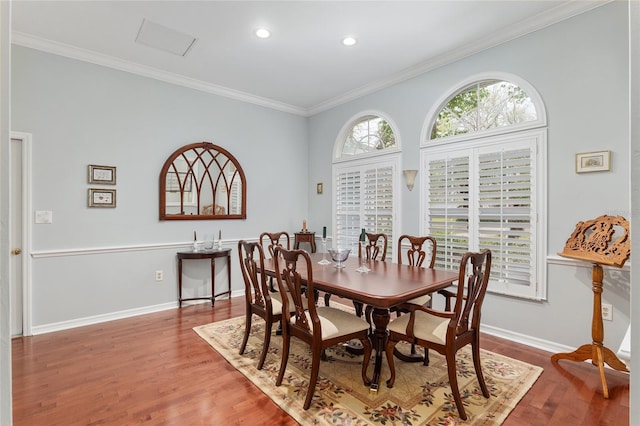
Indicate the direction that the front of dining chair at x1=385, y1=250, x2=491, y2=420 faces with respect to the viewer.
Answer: facing away from the viewer and to the left of the viewer

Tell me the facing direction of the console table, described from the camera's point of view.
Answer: facing the viewer and to the right of the viewer

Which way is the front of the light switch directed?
toward the camera

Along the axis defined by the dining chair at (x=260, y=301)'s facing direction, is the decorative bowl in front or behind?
in front

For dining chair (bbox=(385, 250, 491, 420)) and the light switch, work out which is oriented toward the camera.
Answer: the light switch

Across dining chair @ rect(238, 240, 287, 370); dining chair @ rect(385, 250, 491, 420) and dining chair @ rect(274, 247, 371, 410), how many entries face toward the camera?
0

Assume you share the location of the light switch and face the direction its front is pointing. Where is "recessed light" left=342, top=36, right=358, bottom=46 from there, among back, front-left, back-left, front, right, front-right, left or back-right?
front-left

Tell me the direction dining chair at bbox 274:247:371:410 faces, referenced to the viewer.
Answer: facing away from the viewer and to the right of the viewer

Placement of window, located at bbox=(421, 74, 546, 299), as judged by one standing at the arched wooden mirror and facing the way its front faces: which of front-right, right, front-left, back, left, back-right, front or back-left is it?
front

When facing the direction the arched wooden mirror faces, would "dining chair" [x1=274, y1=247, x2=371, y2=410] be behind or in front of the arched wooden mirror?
in front

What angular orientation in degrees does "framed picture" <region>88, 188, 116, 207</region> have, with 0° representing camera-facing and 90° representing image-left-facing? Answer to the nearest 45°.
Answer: approximately 0°

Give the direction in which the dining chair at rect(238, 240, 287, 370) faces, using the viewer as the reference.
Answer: facing away from the viewer and to the right of the viewer

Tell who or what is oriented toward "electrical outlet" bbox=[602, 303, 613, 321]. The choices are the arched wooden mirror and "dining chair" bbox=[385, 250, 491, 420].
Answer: the arched wooden mirror
